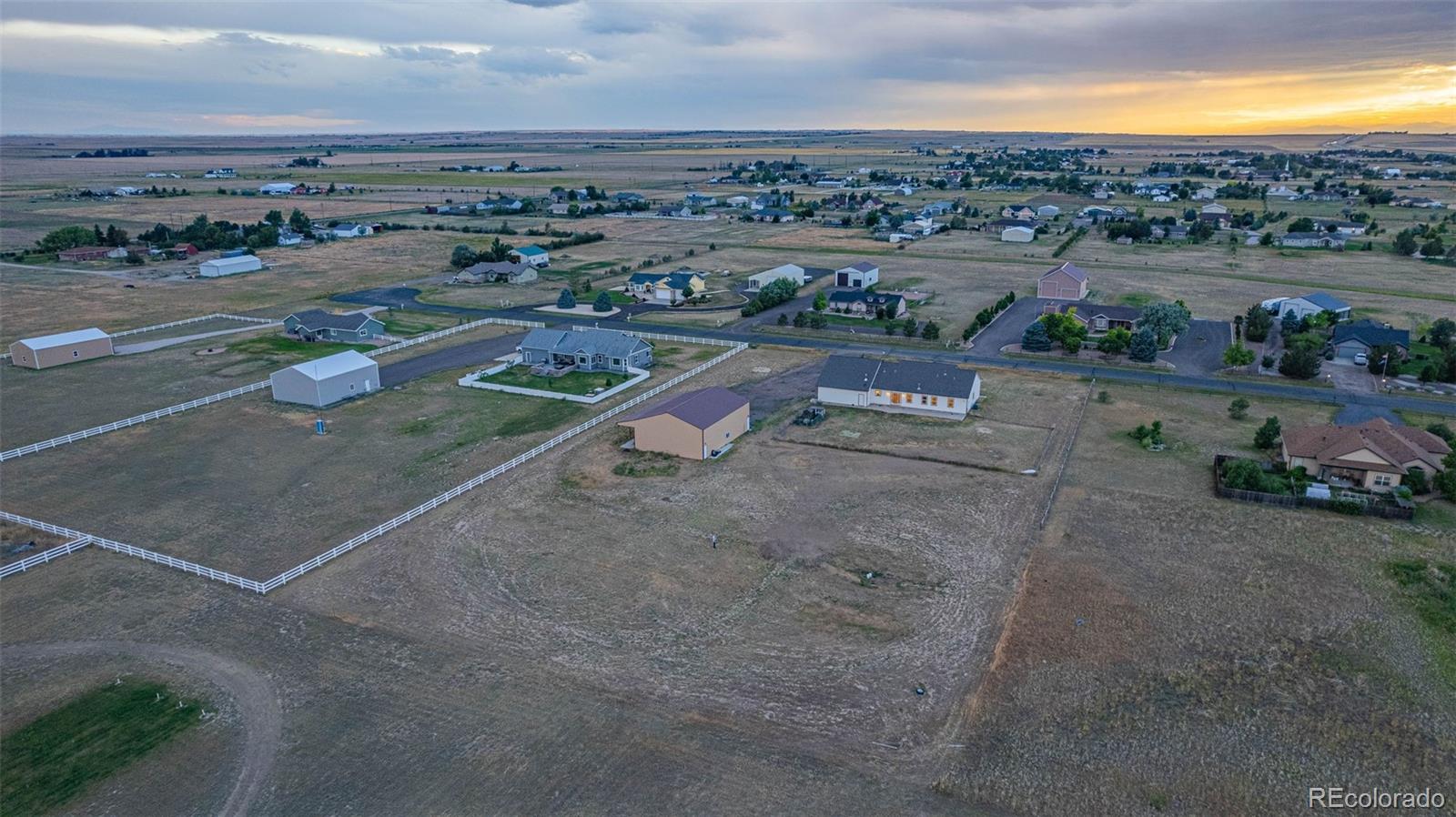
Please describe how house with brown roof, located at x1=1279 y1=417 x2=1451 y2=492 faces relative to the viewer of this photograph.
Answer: facing away from the viewer

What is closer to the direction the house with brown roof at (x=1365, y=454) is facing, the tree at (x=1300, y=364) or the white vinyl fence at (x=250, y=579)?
the tree

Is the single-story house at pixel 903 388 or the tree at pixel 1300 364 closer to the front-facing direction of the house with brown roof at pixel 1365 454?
the tree

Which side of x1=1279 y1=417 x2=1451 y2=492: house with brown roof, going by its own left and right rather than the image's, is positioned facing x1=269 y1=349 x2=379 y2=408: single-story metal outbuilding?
left

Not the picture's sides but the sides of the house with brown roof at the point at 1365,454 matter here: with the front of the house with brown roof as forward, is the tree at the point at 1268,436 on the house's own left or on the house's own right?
on the house's own left

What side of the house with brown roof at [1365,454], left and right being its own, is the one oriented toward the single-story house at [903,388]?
left

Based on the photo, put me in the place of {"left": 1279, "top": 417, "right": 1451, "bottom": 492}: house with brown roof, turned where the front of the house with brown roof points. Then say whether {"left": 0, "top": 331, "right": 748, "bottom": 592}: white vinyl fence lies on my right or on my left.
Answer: on my left

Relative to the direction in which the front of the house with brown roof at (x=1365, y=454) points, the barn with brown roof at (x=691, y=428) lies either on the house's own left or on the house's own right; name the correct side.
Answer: on the house's own left

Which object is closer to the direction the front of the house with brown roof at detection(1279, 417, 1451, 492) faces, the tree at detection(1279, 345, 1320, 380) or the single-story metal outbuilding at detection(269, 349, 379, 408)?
the tree

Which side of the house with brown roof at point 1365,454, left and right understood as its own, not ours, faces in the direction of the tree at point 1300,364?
front
